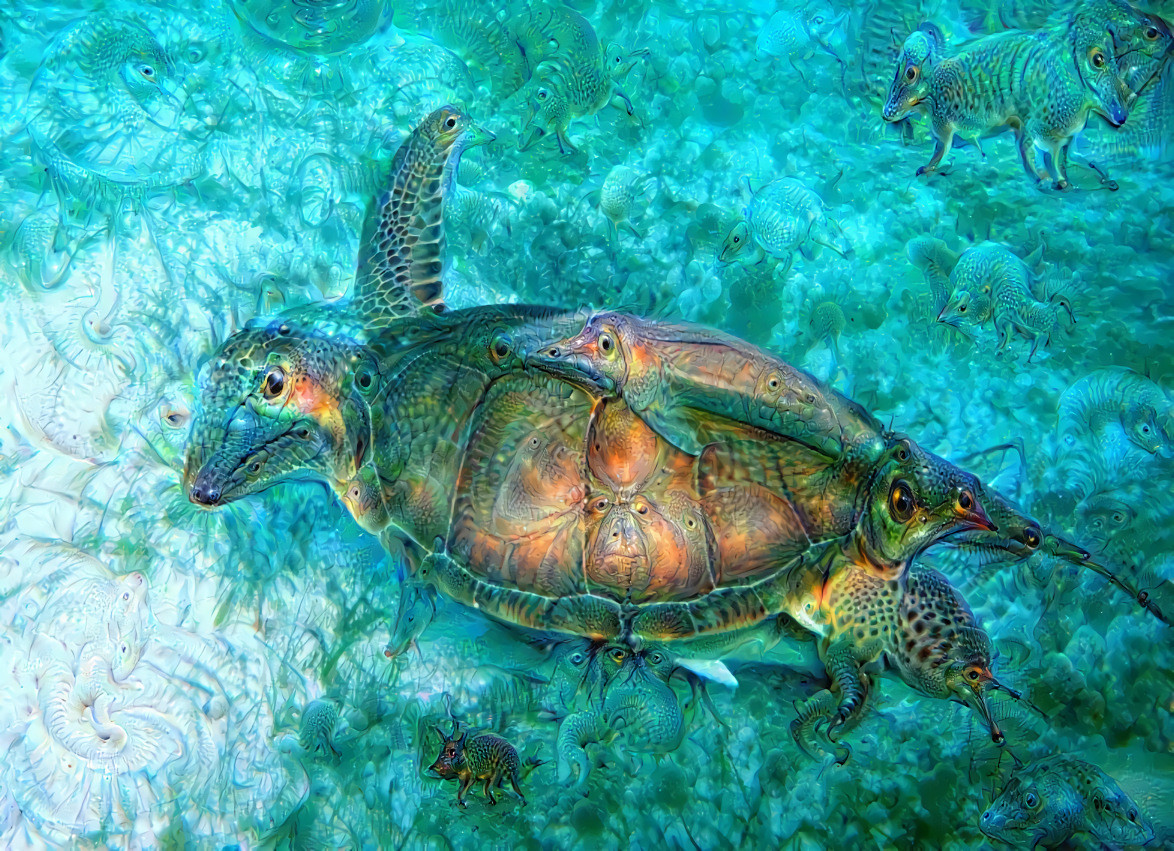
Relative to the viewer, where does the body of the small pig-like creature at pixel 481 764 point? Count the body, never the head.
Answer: to the viewer's left
